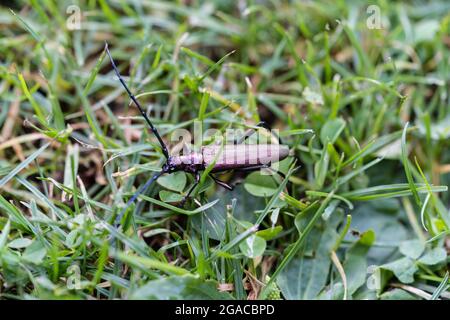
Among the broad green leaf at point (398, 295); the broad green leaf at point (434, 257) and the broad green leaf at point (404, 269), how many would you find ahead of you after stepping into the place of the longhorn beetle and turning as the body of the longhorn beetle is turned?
0

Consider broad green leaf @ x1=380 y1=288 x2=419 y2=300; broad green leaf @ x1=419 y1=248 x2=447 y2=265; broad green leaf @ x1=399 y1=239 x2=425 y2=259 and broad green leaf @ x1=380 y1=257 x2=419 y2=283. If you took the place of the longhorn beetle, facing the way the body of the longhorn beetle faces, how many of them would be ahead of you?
0

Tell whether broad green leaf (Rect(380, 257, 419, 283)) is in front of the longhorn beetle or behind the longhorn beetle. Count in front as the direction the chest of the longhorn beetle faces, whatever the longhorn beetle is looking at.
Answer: behind

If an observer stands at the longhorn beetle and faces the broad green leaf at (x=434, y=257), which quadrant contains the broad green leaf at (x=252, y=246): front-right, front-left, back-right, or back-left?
front-right

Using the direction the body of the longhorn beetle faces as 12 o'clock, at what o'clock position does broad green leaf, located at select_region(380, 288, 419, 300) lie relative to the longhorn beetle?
The broad green leaf is roughly at 7 o'clock from the longhorn beetle.

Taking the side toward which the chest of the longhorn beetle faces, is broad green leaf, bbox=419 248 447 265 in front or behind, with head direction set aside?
behind

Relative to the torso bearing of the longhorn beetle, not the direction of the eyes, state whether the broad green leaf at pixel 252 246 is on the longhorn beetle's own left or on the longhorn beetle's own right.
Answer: on the longhorn beetle's own left

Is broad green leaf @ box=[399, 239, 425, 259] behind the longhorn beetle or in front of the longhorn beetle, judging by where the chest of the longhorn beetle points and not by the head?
behind

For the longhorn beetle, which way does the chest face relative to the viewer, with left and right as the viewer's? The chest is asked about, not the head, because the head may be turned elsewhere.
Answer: facing to the left of the viewer
